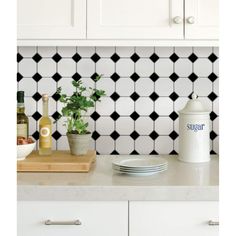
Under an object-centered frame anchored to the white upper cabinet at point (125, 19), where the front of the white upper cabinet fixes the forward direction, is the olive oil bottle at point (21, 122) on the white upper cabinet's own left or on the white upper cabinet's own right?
on the white upper cabinet's own right

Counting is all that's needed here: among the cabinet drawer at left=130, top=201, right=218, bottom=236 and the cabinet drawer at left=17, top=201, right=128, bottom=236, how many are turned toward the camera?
2

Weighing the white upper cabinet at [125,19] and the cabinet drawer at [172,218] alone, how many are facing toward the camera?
2

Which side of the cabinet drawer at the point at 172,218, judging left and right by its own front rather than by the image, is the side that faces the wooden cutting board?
right

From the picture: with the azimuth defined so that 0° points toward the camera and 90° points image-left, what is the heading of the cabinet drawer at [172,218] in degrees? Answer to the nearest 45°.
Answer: approximately 0°

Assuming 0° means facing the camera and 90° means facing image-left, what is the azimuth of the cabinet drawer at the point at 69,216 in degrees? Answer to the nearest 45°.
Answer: approximately 0°

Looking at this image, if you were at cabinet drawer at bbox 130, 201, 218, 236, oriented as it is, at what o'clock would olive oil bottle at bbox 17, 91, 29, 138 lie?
The olive oil bottle is roughly at 4 o'clock from the cabinet drawer.
